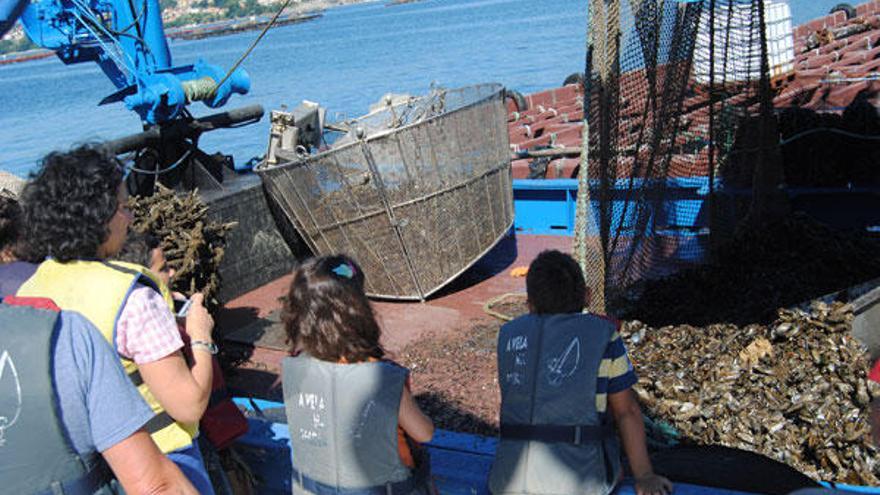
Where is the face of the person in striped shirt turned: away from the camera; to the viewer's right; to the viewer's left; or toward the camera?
away from the camera

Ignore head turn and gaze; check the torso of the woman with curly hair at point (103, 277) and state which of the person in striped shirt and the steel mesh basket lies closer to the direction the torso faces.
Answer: the steel mesh basket

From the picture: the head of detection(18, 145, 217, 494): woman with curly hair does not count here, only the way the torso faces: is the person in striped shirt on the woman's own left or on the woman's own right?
on the woman's own right

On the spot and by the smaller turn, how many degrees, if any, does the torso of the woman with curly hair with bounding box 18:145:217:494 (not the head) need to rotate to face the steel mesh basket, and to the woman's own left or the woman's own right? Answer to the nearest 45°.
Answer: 0° — they already face it

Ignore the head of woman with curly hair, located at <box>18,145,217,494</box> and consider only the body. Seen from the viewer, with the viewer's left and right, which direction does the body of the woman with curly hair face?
facing away from the viewer and to the right of the viewer

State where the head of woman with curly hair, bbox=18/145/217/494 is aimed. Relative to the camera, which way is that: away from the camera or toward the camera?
away from the camera

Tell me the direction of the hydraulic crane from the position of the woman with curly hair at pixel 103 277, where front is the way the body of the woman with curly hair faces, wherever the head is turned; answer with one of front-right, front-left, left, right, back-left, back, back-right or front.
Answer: front-left

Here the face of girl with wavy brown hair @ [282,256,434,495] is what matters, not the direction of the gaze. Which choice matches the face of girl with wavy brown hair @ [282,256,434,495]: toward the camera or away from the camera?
away from the camera

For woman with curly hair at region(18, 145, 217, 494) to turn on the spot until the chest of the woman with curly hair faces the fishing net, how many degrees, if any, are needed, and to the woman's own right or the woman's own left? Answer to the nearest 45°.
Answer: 0° — they already face it
